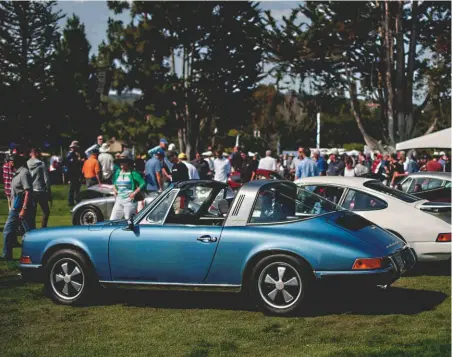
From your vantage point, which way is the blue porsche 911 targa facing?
to the viewer's left

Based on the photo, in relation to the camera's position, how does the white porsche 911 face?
facing away from the viewer and to the left of the viewer

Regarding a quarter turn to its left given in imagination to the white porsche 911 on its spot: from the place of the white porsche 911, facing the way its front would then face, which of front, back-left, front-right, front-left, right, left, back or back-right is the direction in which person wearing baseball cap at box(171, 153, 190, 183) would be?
right

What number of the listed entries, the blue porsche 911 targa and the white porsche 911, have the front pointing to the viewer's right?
0

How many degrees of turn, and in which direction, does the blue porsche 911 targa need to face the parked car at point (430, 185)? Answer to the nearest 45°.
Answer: approximately 135° to its right

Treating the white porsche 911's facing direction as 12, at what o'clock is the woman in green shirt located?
The woman in green shirt is roughly at 11 o'clock from the white porsche 911.

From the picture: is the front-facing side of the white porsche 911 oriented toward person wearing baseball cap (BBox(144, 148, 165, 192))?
yes

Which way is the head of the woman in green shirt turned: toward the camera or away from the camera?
toward the camera

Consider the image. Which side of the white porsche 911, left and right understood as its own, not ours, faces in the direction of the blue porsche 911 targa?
left

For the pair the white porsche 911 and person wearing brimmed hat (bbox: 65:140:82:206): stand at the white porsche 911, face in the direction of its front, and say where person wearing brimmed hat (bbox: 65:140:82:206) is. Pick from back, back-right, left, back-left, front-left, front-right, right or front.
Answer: front

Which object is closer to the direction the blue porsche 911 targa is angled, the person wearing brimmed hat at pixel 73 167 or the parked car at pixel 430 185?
the person wearing brimmed hat

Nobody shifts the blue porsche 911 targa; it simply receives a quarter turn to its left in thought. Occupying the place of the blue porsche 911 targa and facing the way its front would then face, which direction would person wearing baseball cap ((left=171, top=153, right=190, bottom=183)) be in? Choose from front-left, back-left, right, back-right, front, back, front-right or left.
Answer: back

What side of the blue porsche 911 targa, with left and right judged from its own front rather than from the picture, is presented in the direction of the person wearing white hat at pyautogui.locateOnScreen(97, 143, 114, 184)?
right
